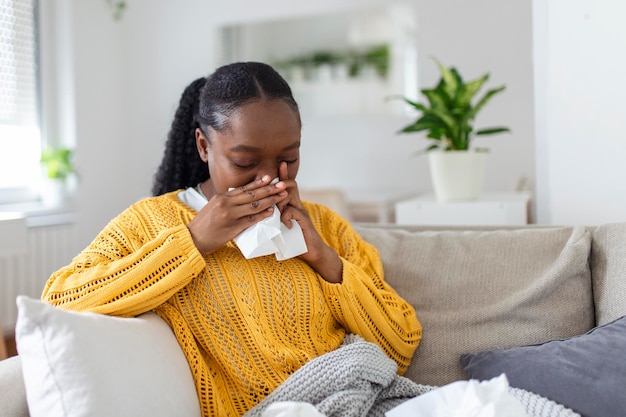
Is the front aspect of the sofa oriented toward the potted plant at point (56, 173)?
no

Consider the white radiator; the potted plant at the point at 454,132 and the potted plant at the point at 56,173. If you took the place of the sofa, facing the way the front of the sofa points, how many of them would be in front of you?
0

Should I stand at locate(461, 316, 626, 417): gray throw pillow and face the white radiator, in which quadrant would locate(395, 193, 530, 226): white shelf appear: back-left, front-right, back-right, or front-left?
front-right

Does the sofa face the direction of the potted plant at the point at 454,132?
no

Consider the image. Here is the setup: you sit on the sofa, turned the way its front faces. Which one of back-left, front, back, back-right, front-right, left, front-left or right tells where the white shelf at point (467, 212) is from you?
back

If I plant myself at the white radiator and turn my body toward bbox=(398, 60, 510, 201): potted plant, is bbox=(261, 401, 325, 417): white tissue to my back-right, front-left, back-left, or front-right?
front-right

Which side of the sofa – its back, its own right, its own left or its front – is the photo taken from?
front

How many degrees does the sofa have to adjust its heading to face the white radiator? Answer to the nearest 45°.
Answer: approximately 135° to its right

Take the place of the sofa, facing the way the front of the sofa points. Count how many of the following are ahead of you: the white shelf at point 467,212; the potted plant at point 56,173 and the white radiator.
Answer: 0
